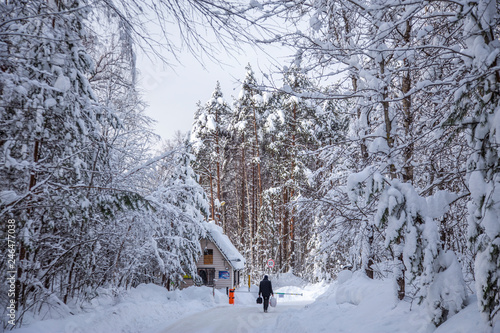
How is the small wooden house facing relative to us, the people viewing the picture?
facing the viewer
